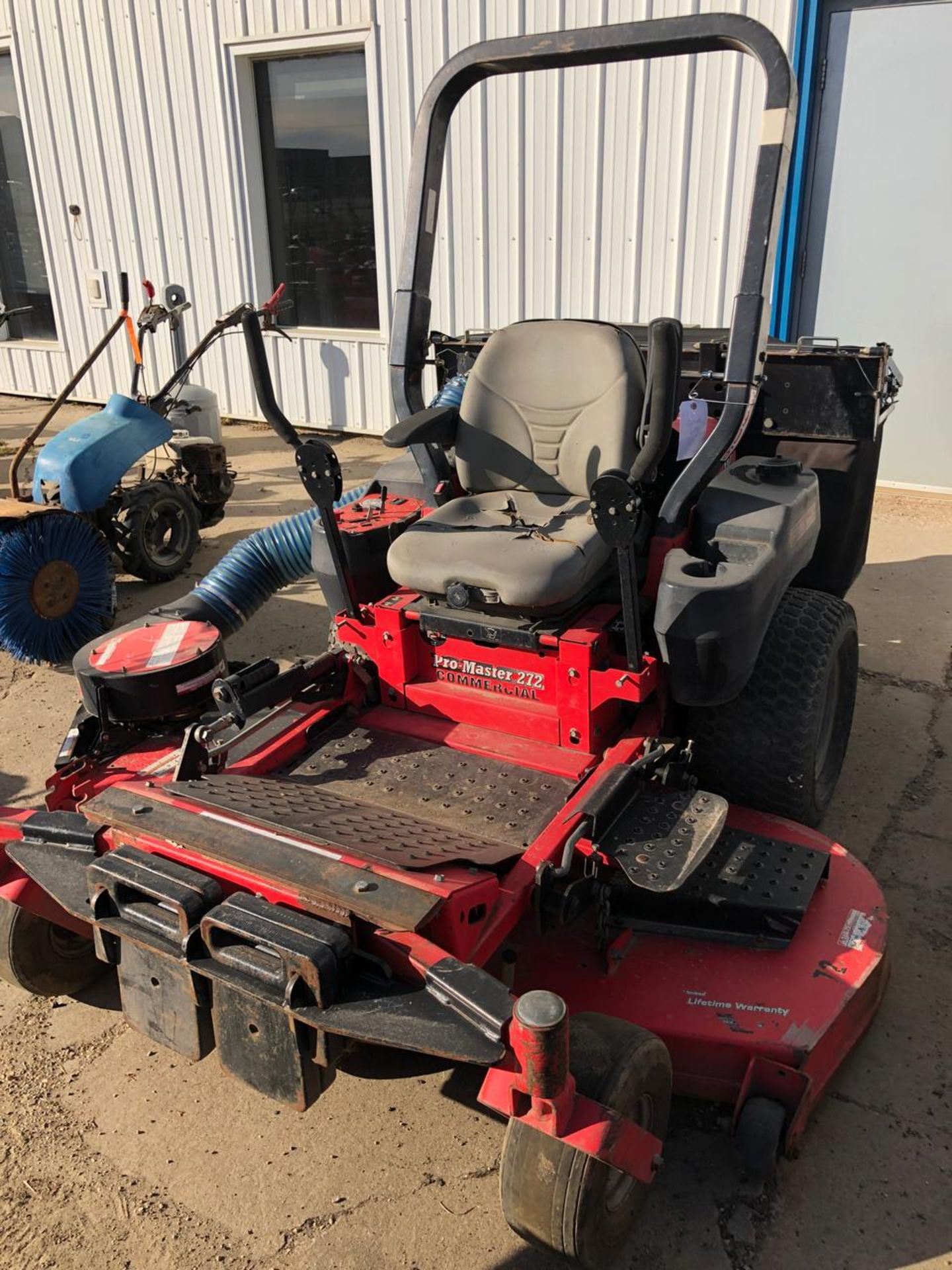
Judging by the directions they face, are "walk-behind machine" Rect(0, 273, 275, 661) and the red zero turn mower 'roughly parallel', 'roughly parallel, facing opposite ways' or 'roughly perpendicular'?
roughly parallel

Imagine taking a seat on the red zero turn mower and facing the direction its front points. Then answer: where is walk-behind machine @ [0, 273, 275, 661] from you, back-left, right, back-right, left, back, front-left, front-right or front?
right

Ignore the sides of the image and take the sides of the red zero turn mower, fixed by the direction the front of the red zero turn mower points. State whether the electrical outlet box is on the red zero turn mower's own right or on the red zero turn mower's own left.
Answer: on the red zero turn mower's own right

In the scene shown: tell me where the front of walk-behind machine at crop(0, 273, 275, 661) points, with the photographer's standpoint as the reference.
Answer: facing the viewer and to the left of the viewer

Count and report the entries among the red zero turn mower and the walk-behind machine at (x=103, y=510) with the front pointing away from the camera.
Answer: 0

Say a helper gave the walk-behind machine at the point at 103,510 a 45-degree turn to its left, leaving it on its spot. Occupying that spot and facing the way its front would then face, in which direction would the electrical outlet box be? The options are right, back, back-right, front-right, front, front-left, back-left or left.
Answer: back
